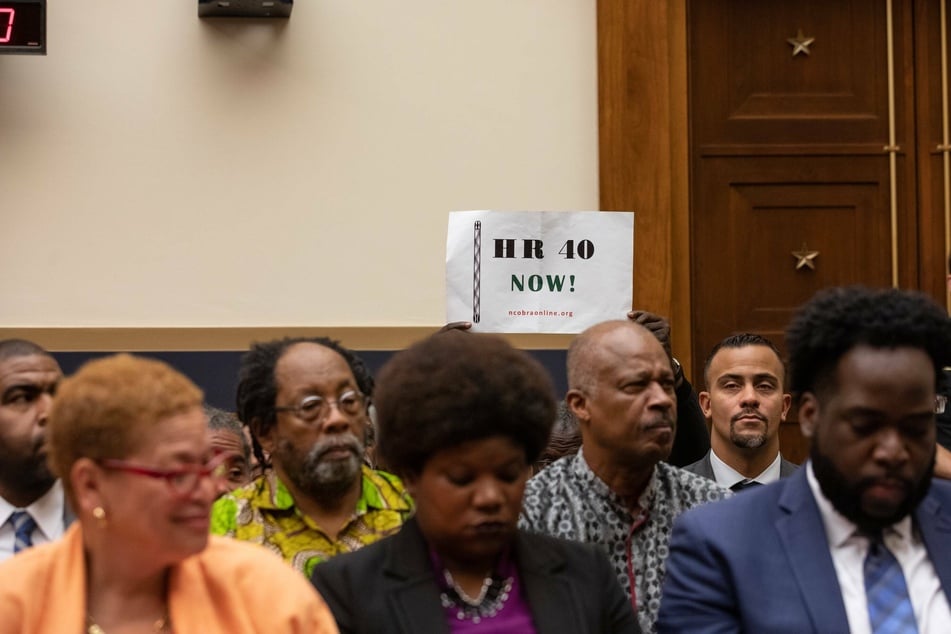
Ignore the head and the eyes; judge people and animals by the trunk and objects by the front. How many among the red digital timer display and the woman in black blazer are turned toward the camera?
2

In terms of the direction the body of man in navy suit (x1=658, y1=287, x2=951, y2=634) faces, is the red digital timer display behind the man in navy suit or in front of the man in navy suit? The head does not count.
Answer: behind

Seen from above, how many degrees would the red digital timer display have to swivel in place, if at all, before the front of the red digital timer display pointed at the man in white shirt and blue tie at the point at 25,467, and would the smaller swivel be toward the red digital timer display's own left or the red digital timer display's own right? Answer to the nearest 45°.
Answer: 0° — it already faces them

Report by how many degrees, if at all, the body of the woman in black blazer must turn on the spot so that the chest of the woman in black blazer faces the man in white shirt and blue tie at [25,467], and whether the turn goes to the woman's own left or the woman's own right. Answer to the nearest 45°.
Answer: approximately 135° to the woman's own right

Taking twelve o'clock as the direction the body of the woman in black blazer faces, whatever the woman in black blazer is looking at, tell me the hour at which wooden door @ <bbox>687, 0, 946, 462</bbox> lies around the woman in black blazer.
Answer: The wooden door is roughly at 7 o'clock from the woman in black blazer.

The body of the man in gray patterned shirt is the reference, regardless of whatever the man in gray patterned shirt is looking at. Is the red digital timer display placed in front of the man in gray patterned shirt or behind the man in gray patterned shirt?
behind

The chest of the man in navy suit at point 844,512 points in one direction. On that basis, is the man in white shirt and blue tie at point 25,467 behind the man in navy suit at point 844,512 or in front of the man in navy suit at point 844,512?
behind

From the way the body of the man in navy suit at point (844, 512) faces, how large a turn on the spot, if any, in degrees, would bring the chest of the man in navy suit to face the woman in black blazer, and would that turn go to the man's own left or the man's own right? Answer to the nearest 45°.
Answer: approximately 135° to the man's own right
